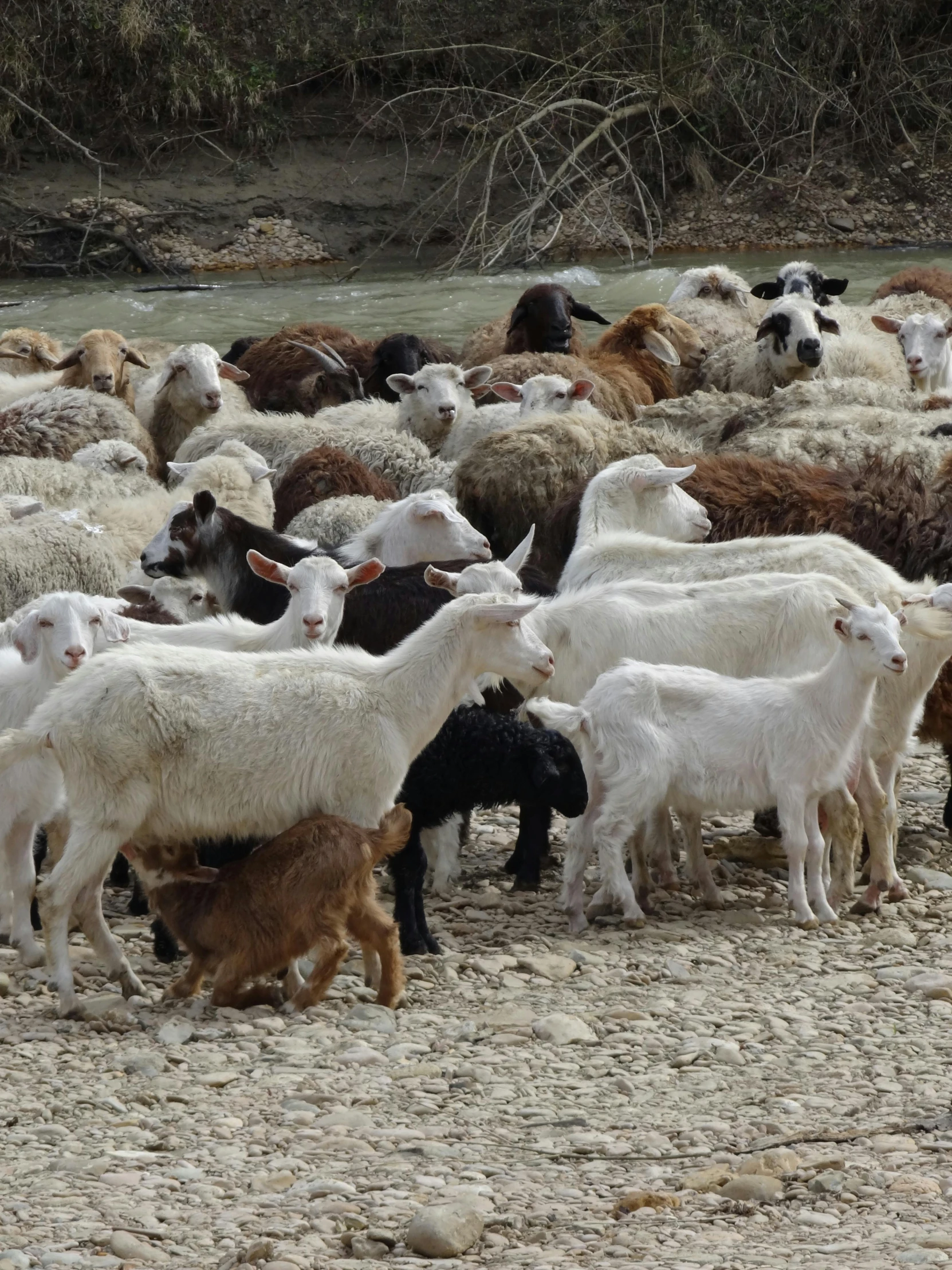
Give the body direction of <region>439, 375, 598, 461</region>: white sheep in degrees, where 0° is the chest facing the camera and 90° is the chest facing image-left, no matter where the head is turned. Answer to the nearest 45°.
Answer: approximately 315°

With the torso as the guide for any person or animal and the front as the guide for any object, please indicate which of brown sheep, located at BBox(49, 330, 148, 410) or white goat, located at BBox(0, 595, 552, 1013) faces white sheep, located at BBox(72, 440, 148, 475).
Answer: the brown sheep

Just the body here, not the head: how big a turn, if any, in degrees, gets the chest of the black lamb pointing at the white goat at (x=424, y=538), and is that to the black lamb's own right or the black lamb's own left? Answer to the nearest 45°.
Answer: approximately 90° to the black lamb's own left

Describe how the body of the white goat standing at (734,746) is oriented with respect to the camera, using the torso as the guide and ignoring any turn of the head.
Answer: to the viewer's right

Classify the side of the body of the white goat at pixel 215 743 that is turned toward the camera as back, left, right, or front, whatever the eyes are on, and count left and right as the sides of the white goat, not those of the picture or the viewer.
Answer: right

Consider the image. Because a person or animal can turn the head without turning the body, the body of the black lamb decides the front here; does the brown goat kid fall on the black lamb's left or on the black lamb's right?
on the black lamb's right

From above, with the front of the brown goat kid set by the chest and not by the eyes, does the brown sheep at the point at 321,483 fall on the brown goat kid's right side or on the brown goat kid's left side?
on the brown goat kid's right side

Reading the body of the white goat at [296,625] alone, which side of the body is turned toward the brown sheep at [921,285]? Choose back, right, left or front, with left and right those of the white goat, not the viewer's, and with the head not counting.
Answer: left

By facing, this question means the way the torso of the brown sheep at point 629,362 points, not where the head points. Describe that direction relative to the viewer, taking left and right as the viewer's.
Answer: facing to the right of the viewer

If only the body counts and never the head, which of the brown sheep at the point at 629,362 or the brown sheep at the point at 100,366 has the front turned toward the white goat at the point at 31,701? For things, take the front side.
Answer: the brown sheep at the point at 100,366

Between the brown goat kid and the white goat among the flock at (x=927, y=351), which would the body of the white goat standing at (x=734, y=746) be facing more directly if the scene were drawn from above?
the white goat among the flock

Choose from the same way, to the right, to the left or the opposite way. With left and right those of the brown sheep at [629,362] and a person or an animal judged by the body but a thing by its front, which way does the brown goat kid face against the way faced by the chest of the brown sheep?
the opposite way

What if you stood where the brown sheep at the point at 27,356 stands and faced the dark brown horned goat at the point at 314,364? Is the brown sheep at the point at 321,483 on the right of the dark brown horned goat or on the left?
right
